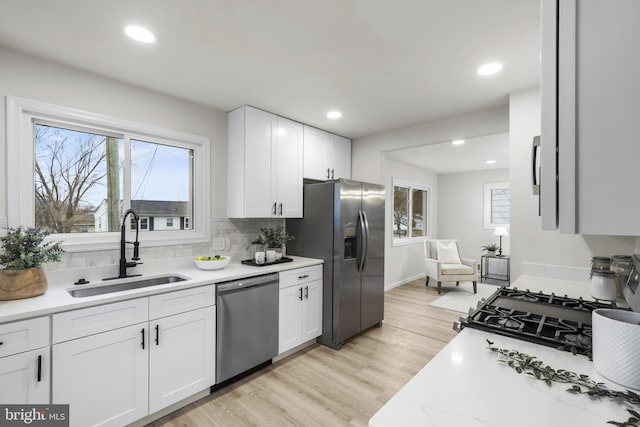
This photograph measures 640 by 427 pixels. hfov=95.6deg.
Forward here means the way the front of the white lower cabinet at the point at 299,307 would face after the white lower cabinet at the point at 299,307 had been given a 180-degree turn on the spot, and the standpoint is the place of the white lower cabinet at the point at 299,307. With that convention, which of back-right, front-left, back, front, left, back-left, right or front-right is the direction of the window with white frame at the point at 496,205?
right

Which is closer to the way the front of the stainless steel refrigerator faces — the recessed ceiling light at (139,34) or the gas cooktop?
the gas cooktop

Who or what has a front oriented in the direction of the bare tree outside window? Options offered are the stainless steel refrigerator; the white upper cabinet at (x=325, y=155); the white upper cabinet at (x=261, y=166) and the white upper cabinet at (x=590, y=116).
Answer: the white upper cabinet at (x=590, y=116)

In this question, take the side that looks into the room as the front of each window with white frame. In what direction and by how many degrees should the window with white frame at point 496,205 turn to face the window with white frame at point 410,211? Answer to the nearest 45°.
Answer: approximately 45° to its right

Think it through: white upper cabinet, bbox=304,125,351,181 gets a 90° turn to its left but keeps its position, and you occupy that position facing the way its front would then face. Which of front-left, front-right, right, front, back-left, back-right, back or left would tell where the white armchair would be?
front

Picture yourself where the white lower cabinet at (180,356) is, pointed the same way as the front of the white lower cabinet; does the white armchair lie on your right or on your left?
on your left

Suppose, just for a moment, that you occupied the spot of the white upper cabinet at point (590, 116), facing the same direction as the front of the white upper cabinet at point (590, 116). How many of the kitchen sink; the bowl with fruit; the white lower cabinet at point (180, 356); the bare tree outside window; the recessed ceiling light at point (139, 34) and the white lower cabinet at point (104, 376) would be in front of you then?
6

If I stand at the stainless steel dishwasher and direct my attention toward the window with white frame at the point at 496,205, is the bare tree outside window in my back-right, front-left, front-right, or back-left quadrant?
back-left

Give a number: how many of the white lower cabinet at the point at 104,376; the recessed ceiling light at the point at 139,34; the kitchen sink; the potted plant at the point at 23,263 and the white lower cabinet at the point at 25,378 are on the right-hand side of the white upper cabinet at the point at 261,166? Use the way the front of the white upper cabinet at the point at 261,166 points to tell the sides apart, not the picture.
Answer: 5

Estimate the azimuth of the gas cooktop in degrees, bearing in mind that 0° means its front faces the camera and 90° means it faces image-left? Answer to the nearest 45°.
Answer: approximately 90°

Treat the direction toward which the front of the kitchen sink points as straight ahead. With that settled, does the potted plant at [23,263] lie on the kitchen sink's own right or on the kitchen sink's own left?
on the kitchen sink's own right

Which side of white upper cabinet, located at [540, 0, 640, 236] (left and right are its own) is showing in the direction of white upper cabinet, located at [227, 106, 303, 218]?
front

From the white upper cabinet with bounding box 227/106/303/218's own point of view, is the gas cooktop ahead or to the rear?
ahead

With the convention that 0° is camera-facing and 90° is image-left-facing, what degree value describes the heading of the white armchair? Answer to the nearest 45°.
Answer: approximately 315°
